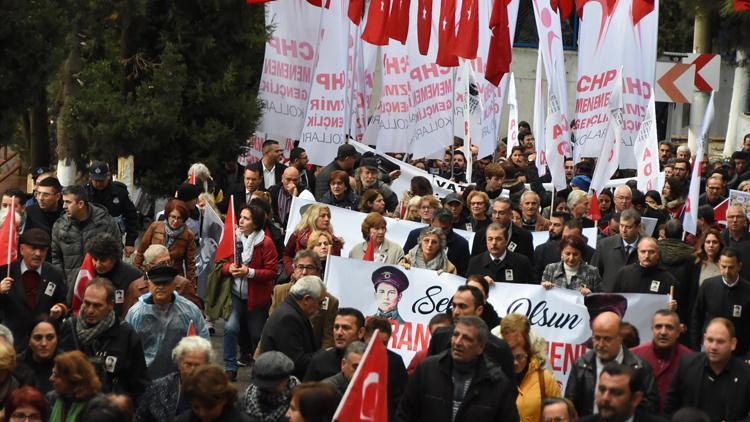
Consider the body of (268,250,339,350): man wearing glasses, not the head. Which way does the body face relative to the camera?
toward the camera

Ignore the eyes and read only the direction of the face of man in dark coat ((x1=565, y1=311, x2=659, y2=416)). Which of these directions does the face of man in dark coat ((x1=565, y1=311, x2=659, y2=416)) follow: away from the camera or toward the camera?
toward the camera

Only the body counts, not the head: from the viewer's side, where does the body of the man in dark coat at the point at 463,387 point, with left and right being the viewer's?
facing the viewer

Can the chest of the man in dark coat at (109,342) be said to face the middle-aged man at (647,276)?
no

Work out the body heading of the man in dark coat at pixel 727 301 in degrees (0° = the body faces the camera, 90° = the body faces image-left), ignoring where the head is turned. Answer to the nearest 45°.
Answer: approximately 0°

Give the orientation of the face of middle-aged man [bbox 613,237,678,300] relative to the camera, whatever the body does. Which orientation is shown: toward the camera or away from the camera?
toward the camera

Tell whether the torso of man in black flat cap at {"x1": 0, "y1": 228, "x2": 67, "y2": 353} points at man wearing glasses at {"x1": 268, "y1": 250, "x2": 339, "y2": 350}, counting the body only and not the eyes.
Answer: no

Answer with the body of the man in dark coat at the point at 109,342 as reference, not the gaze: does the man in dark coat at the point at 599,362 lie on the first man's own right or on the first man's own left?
on the first man's own left

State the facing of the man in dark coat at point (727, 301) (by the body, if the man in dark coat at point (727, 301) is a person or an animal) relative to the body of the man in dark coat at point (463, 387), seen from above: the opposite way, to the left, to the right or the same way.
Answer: the same way

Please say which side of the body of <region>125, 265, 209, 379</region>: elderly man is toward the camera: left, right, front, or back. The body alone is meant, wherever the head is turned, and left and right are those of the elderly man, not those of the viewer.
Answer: front

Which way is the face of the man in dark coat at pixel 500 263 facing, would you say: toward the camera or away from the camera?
toward the camera

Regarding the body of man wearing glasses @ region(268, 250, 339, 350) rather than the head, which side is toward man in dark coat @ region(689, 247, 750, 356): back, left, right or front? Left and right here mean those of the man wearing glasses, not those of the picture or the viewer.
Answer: left

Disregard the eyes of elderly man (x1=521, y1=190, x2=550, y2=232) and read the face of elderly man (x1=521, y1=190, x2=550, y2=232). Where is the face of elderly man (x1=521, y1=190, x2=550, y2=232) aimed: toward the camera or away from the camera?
toward the camera

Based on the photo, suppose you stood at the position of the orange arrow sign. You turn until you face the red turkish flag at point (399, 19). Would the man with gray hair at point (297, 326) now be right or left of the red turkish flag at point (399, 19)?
left

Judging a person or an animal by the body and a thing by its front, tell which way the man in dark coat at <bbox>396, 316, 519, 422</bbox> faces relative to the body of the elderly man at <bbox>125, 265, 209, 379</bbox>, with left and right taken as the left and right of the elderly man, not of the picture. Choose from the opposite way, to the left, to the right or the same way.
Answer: the same way

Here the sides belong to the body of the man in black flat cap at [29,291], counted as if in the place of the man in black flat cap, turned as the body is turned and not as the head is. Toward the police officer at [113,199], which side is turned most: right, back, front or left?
back
